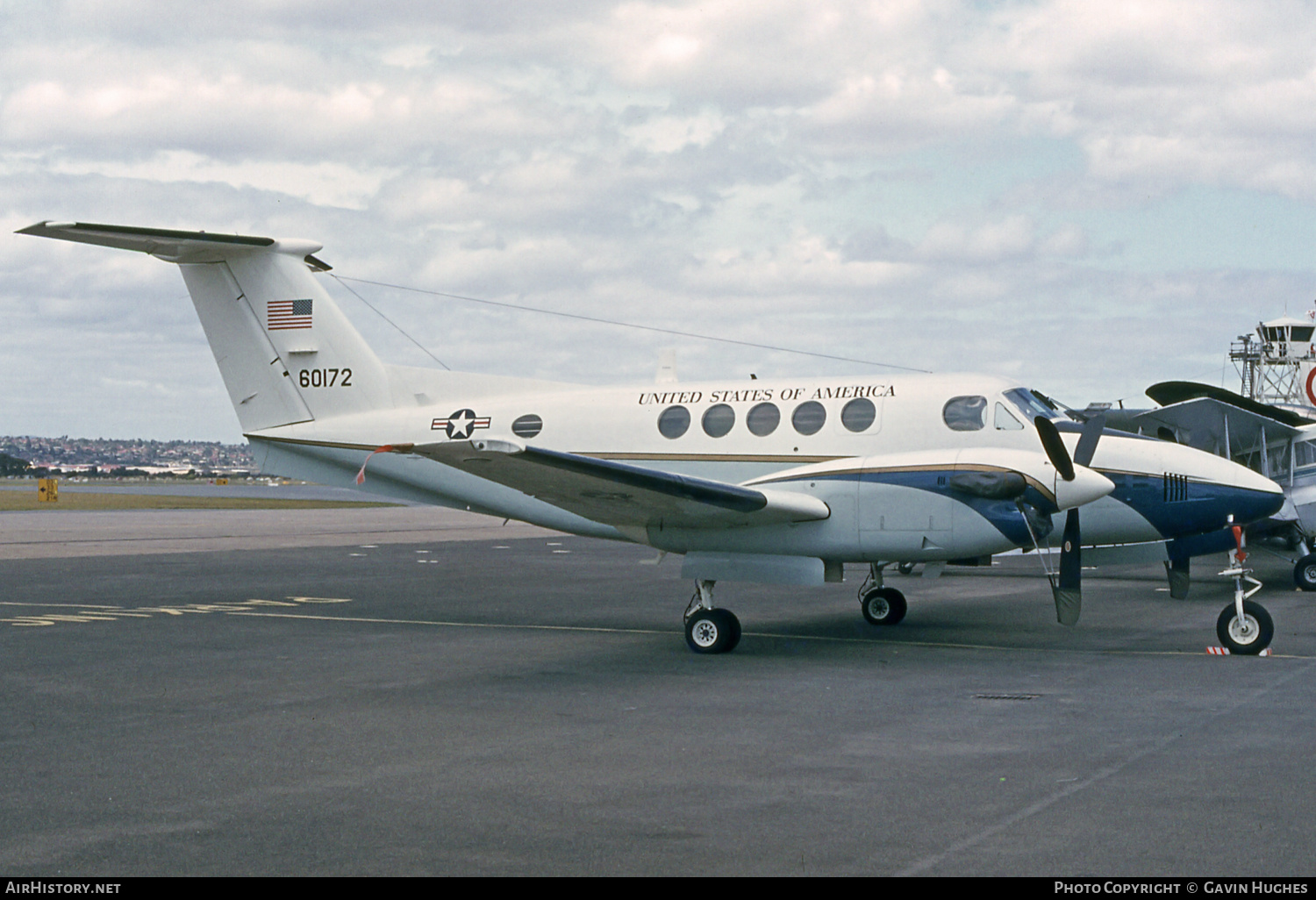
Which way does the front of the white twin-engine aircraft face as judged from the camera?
facing the viewer and to the right of the viewer
